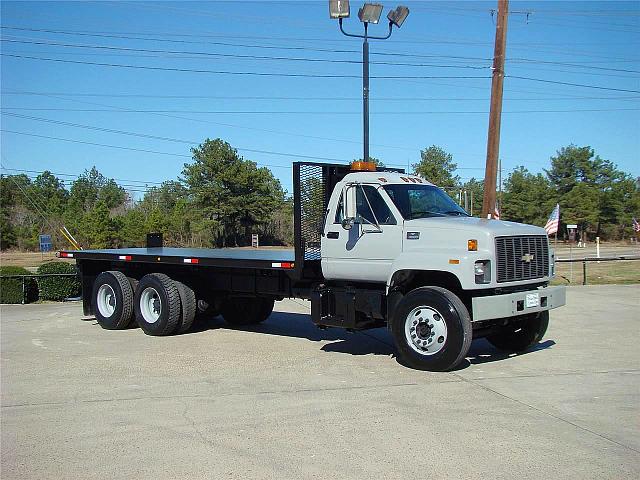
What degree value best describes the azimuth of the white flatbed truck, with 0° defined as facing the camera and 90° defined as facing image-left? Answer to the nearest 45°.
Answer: approximately 315°

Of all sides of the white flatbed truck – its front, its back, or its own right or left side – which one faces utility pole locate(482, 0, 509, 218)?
left

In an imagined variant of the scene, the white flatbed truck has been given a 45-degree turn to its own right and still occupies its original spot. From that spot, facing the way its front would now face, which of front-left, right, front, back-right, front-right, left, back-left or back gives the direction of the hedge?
back-right

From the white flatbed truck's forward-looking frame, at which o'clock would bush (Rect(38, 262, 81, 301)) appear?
The bush is roughly at 6 o'clock from the white flatbed truck.
